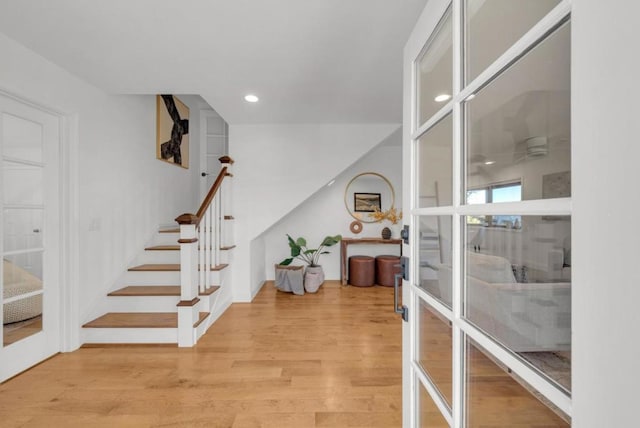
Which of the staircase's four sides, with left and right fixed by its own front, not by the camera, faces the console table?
left

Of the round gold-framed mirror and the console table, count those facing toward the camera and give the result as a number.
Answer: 2

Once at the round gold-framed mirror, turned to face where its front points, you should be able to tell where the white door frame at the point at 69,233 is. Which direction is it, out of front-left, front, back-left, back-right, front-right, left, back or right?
front-right

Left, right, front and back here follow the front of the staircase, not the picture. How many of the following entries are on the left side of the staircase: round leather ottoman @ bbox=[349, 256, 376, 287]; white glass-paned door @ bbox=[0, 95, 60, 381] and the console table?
2

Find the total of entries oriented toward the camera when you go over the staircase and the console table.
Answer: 2

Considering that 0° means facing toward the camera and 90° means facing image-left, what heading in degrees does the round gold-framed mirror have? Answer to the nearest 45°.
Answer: approximately 0°

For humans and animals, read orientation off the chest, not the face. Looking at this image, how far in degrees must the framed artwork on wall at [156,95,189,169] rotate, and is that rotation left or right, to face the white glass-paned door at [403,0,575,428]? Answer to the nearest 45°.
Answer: approximately 45° to its right

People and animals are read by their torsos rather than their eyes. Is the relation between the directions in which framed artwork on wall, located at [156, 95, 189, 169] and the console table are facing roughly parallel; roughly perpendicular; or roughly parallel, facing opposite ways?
roughly perpendicular

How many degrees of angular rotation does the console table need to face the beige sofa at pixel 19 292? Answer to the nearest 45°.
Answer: approximately 45° to its right

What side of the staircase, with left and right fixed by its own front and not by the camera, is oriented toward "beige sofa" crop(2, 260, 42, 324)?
right

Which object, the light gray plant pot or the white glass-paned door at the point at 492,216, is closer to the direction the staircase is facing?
the white glass-paned door
